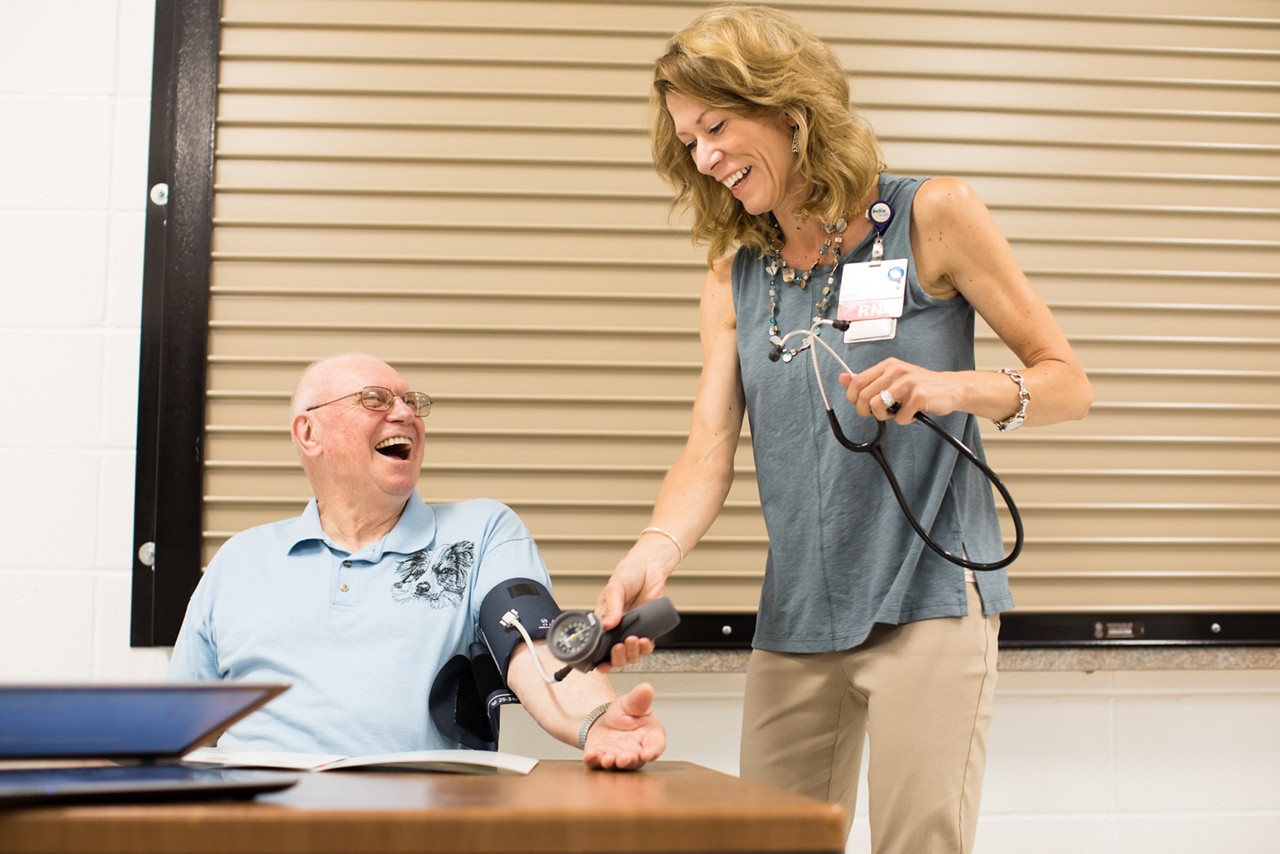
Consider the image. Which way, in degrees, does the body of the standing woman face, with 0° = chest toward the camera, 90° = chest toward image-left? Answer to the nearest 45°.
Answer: approximately 45°

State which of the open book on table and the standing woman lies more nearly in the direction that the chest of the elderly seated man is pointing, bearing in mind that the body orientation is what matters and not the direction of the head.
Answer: the open book on table

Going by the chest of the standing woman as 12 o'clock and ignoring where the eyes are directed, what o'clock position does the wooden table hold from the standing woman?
The wooden table is roughly at 11 o'clock from the standing woman.

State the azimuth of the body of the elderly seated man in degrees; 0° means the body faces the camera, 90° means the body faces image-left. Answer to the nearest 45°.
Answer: approximately 0°

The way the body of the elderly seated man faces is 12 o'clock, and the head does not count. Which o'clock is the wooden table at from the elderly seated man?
The wooden table is roughly at 12 o'clock from the elderly seated man.

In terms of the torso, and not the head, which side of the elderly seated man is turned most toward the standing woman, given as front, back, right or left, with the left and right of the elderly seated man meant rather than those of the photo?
left
